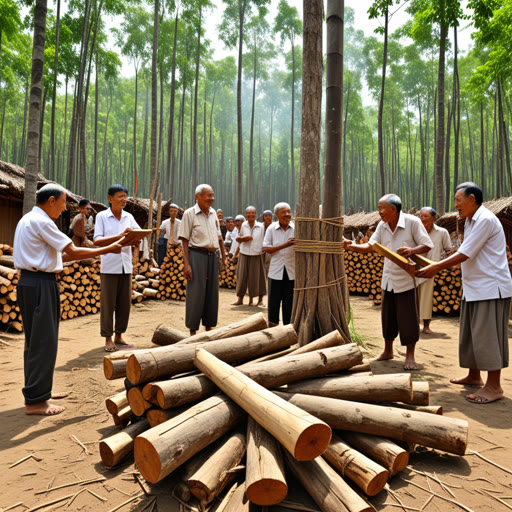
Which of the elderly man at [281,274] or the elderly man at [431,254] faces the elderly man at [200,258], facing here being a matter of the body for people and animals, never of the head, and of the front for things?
the elderly man at [431,254]

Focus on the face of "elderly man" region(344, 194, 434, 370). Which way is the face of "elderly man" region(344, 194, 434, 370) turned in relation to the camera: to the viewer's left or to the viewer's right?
to the viewer's left

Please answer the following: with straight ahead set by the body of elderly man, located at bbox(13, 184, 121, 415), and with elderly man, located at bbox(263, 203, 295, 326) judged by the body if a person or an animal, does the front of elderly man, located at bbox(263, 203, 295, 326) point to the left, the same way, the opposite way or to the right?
to the right

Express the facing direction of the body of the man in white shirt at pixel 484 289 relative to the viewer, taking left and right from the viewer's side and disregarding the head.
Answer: facing to the left of the viewer

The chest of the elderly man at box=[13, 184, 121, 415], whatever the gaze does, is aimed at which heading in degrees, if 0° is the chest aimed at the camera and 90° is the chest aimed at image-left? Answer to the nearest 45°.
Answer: approximately 270°

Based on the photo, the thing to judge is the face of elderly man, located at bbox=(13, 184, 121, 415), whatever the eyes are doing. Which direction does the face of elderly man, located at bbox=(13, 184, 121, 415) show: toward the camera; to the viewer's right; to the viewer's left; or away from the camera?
to the viewer's right

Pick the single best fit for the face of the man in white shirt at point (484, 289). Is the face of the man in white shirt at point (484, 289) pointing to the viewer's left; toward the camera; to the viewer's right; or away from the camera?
to the viewer's left

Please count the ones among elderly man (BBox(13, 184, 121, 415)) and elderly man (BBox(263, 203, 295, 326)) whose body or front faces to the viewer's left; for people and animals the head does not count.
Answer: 0

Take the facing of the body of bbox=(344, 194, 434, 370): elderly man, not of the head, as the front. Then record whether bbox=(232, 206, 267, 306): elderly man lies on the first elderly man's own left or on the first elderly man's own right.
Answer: on the first elderly man's own right

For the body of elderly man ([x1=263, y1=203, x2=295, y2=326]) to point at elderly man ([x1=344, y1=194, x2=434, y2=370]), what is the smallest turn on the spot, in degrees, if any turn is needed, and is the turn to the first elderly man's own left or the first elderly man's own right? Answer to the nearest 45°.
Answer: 0° — they already face them

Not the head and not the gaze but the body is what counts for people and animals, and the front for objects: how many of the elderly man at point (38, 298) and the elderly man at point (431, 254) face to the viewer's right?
1

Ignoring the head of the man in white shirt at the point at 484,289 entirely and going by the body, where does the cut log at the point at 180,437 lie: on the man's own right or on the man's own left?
on the man's own left

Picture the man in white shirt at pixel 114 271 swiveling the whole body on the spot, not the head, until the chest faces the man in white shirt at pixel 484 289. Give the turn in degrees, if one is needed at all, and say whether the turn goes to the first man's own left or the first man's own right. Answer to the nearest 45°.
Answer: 0° — they already face them
